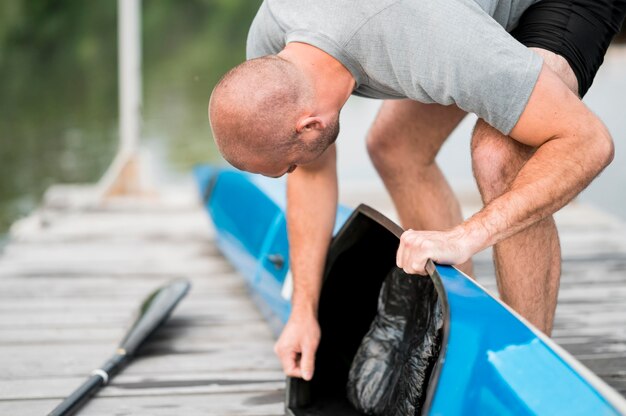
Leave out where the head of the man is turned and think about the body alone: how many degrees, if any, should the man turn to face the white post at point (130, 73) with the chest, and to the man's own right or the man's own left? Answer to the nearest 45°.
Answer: approximately 90° to the man's own right

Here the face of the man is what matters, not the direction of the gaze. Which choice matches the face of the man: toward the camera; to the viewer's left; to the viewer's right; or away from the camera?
to the viewer's left

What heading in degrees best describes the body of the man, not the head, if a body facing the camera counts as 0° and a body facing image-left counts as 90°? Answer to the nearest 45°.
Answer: approximately 45°
